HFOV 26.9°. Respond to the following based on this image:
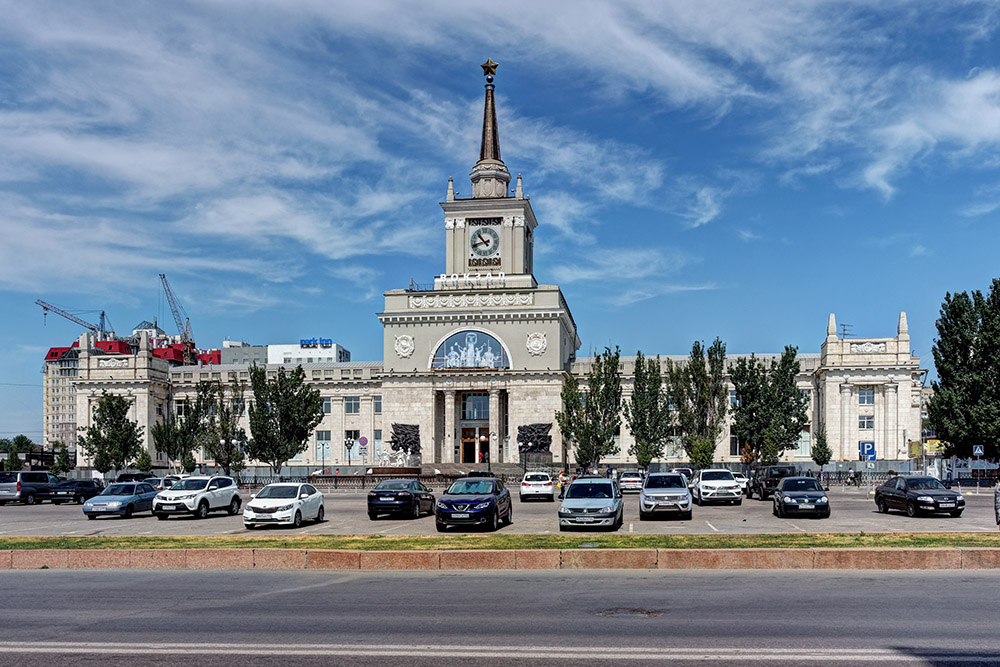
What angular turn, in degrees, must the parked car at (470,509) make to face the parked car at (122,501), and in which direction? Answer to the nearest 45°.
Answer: approximately 90° to its right

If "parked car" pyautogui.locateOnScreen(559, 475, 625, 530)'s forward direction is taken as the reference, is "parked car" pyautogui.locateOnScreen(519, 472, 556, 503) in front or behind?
behind

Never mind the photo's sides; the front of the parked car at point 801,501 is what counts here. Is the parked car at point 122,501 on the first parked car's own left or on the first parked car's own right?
on the first parked car's own right

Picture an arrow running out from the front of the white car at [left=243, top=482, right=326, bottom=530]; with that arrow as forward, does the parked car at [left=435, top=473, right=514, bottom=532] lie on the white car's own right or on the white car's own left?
on the white car's own left

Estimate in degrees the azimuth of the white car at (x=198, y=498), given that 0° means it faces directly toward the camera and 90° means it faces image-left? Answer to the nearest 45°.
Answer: approximately 45°

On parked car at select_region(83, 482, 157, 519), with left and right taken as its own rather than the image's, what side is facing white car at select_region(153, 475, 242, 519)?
left

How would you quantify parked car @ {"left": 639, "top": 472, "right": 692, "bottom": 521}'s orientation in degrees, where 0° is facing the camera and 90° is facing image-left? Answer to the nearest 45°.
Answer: approximately 0°
